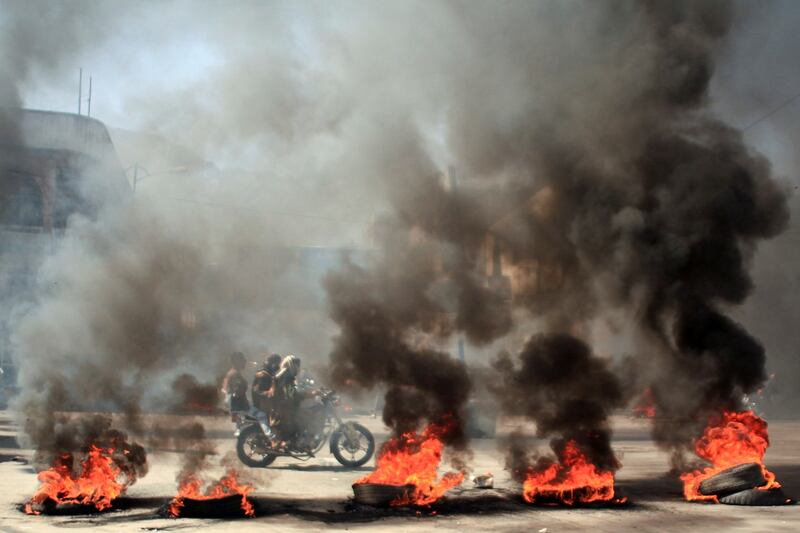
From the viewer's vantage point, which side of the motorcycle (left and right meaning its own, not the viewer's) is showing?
right

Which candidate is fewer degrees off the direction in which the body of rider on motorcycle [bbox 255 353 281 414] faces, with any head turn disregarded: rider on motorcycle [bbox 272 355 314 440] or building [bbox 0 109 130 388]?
the rider on motorcycle

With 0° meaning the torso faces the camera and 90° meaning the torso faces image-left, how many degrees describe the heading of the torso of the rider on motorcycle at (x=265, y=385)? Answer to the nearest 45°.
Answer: approximately 270°

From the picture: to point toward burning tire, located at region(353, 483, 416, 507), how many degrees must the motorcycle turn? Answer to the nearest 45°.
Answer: approximately 90° to its right

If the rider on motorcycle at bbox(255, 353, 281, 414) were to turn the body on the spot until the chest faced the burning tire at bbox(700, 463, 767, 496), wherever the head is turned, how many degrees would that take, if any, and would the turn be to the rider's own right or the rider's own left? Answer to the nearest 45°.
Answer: approximately 45° to the rider's own right
